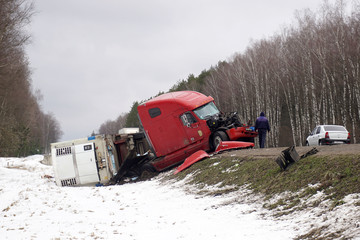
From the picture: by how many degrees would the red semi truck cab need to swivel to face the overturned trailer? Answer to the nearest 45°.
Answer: approximately 135° to its right

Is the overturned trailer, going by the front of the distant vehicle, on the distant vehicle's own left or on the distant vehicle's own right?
on the distant vehicle's own left

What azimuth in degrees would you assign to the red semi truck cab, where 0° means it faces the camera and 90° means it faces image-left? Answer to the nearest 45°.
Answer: approximately 315°

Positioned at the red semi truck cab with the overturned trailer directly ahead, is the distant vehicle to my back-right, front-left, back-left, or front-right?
back-right

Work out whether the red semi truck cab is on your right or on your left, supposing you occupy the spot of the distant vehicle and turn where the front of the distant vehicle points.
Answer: on your left

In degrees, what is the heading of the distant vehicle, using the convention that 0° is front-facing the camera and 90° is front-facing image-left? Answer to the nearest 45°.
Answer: approximately 135°

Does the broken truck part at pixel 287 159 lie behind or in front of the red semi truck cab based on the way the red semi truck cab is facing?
in front

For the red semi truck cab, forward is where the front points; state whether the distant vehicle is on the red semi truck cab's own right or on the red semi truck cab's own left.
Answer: on the red semi truck cab's own left
